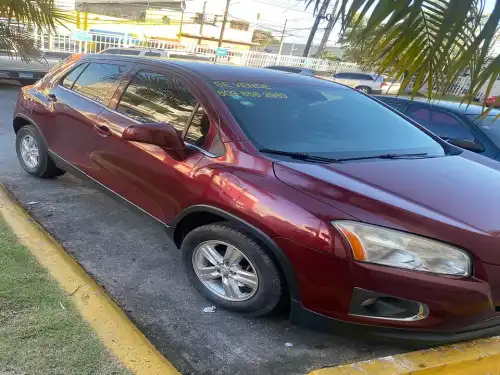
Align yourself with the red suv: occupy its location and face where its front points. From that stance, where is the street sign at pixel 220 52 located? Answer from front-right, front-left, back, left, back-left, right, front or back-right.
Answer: back-left

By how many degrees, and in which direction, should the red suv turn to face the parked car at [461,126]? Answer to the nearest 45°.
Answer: approximately 90° to its left

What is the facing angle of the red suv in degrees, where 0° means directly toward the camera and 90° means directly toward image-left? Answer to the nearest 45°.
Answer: approximately 315°

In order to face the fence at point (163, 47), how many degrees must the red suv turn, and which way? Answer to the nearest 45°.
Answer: approximately 135° to its left

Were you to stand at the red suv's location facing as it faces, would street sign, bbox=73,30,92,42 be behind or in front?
behind

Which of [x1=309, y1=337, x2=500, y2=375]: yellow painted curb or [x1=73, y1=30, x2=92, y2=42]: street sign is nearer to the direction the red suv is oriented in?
the yellow painted curb

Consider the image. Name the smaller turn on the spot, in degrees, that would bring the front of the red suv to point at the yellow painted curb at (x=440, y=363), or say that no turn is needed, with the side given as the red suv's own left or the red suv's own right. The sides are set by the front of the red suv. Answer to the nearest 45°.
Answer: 0° — it already faces it

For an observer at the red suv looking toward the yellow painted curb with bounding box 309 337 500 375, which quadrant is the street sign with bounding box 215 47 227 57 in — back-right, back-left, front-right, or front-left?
back-left

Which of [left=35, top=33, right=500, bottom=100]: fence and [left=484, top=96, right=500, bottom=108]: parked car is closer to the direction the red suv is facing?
the parked car
